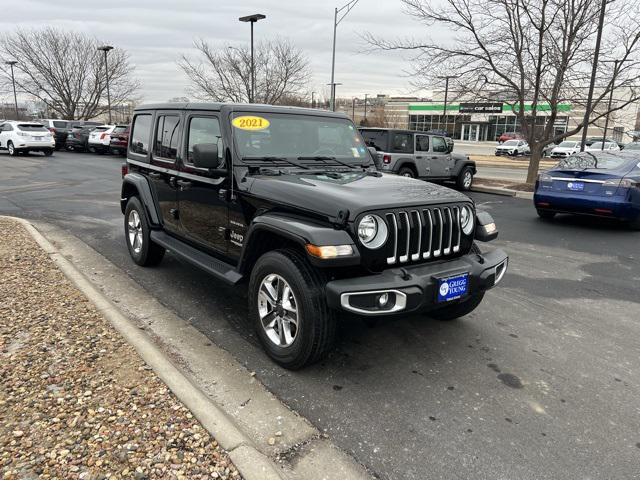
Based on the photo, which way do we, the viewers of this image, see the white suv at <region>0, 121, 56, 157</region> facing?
facing away from the viewer and to the left of the viewer

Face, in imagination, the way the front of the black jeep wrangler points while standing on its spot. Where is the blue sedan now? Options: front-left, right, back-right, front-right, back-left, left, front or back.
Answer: left

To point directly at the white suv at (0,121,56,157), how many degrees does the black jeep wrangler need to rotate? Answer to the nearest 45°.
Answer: approximately 180°

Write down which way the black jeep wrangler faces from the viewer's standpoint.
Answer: facing the viewer and to the right of the viewer

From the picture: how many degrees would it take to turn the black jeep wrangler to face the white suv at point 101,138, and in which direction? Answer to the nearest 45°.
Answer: approximately 180°

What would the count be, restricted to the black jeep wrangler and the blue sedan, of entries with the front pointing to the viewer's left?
0

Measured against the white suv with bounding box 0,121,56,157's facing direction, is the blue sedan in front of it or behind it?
behind

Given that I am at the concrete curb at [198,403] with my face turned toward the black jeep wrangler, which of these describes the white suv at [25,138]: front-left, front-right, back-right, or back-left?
front-left

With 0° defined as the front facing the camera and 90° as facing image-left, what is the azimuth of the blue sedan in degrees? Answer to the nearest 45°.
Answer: approximately 225°

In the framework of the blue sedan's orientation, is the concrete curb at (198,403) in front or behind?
behind

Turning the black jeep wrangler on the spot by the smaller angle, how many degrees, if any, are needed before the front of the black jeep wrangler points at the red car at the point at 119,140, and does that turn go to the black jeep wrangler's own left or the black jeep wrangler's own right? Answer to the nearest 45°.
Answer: approximately 180°

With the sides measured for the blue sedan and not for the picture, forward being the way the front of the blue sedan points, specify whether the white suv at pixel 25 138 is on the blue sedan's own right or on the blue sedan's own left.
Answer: on the blue sedan's own left
